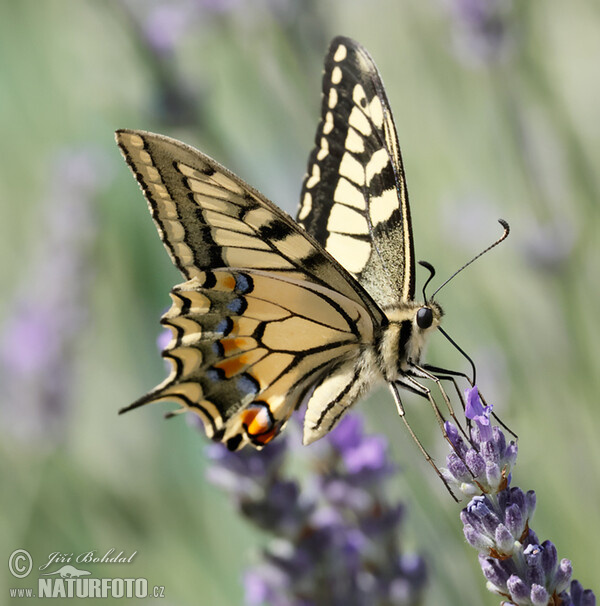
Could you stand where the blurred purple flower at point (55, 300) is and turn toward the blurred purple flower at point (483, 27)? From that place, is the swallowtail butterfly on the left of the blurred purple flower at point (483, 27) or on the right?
right

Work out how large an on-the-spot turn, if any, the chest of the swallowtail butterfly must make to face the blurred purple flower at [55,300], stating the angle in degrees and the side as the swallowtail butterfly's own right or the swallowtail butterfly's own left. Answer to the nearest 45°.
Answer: approximately 135° to the swallowtail butterfly's own left

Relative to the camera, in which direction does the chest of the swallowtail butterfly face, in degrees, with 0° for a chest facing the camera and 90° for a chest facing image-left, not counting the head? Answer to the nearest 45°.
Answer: approximately 270°

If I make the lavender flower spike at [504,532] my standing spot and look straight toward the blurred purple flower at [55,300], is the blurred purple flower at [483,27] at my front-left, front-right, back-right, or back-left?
front-right
